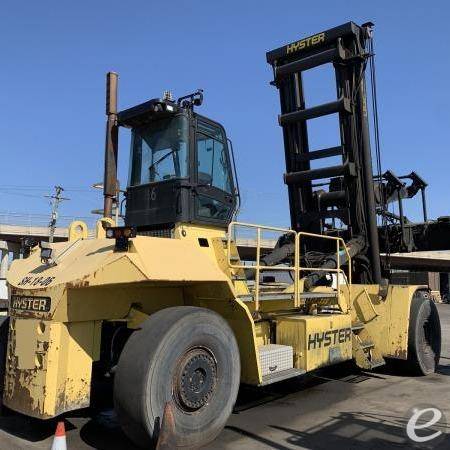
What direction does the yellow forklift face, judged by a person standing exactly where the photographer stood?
facing away from the viewer and to the right of the viewer
